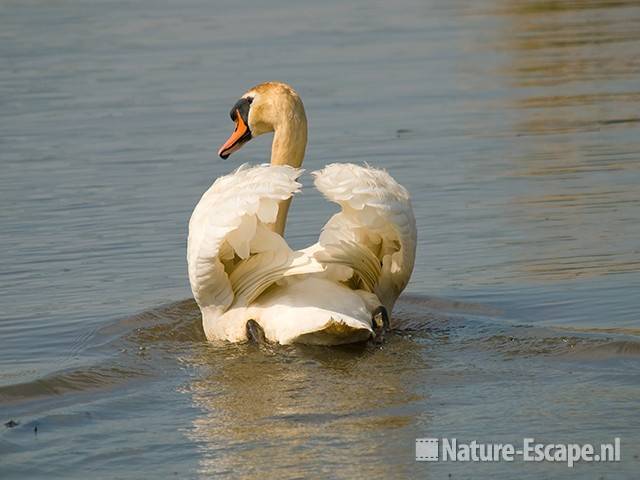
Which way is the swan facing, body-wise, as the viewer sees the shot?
away from the camera
